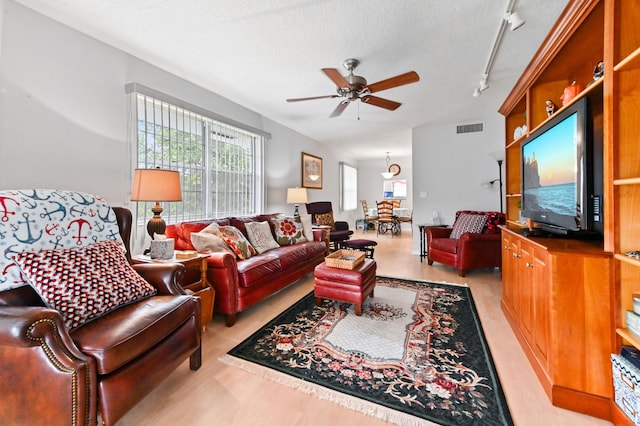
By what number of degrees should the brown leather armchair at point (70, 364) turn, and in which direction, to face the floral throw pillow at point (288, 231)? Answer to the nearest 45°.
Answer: approximately 90° to its left

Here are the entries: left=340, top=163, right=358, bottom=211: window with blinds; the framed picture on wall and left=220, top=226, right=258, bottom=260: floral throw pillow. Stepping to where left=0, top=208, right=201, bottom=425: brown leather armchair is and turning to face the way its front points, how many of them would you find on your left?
3

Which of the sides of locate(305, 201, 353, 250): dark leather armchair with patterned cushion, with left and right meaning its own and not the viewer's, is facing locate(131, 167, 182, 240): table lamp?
right

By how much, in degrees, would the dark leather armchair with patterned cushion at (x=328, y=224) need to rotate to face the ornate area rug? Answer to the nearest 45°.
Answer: approximately 45° to its right

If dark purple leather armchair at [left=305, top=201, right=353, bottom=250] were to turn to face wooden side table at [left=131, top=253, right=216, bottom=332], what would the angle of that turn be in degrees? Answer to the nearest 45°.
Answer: approximately 45° to its right

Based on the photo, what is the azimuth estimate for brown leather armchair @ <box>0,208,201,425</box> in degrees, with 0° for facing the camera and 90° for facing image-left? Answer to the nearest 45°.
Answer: approximately 315°

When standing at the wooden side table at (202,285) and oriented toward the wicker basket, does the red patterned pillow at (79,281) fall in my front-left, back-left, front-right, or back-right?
back-right
